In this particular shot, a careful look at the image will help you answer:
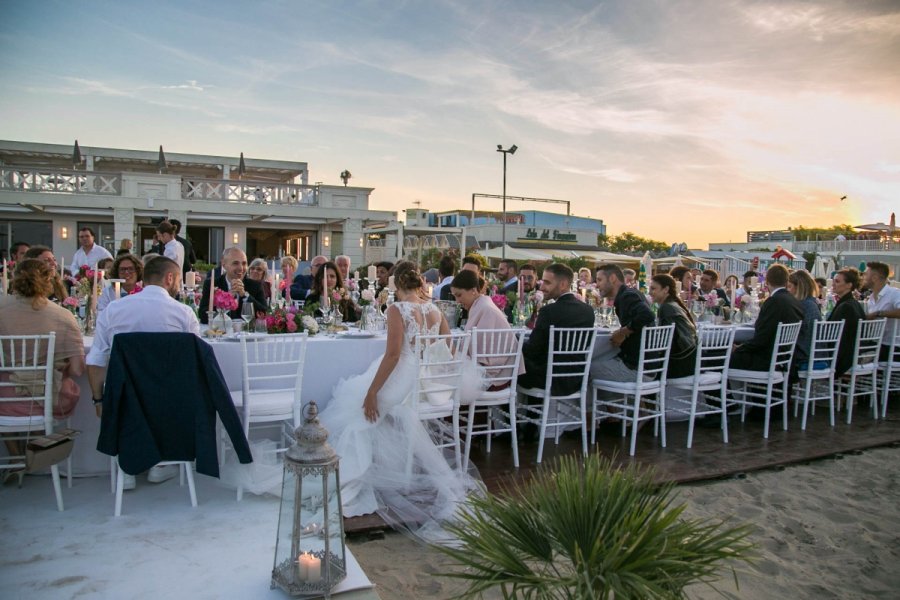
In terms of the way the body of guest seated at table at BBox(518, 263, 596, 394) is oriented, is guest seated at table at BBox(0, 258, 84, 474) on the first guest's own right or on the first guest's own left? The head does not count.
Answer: on the first guest's own left

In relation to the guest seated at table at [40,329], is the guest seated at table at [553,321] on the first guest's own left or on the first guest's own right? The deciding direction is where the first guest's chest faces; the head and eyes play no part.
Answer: on the first guest's own right

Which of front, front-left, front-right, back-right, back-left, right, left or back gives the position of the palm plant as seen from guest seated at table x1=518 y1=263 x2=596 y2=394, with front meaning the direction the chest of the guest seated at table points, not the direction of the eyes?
back-left

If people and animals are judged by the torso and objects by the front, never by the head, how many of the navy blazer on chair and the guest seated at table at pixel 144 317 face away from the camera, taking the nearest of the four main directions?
2

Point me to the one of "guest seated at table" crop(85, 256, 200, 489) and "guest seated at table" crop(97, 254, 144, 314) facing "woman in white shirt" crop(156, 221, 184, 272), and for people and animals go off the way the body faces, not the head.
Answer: "guest seated at table" crop(85, 256, 200, 489)

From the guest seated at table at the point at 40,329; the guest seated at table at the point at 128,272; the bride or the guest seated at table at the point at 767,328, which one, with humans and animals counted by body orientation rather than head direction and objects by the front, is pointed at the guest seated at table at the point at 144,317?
the guest seated at table at the point at 128,272

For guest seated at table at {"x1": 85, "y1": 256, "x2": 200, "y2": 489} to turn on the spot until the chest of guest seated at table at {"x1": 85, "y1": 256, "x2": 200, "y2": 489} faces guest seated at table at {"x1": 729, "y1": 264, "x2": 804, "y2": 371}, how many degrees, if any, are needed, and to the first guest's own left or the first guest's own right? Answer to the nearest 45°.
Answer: approximately 90° to the first guest's own right

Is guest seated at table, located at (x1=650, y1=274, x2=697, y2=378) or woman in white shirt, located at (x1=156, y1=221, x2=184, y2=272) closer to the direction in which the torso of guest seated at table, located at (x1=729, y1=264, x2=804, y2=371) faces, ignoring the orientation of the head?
the woman in white shirt

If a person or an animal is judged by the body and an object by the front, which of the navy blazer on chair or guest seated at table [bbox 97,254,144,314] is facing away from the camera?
the navy blazer on chair

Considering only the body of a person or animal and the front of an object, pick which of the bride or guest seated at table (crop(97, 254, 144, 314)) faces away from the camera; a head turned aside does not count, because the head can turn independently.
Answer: the bride

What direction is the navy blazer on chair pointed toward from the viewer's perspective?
away from the camera

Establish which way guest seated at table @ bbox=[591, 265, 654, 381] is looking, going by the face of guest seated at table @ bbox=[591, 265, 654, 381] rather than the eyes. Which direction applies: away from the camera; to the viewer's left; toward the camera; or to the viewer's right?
to the viewer's left

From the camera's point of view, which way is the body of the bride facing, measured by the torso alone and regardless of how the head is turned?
away from the camera

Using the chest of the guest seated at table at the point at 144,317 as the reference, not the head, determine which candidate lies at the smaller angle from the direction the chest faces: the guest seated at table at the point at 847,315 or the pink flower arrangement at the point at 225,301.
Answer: the pink flower arrangement
